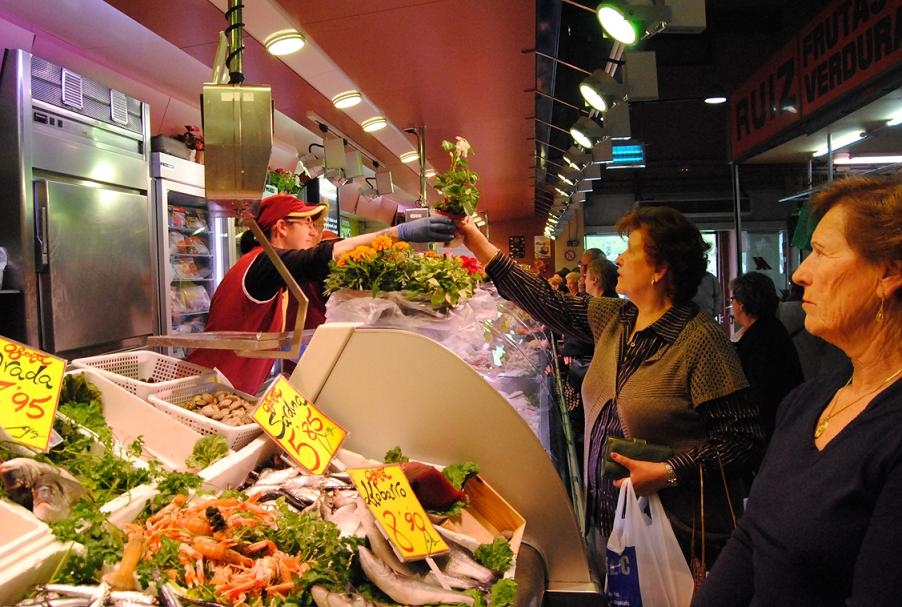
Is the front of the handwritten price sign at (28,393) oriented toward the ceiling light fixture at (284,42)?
no

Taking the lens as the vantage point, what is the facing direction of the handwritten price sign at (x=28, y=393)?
facing the viewer

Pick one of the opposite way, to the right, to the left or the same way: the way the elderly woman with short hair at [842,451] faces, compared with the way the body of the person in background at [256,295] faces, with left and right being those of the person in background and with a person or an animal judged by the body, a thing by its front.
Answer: the opposite way

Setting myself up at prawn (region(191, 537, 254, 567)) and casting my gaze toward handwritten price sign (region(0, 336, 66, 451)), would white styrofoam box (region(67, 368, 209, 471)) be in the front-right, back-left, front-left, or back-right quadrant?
front-right

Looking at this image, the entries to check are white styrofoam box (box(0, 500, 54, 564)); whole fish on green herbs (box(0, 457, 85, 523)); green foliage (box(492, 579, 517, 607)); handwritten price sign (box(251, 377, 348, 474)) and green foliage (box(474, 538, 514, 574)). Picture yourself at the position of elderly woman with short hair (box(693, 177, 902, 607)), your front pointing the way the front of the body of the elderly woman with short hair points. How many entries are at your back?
0

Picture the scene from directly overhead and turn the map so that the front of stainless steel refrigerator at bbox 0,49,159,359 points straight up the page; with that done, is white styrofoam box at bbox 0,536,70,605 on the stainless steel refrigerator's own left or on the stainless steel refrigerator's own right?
on the stainless steel refrigerator's own right

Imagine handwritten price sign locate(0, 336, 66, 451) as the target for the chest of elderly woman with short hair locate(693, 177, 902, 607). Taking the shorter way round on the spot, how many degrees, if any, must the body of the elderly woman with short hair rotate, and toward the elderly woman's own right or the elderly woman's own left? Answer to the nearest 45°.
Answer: approximately 45° to the elderly woman's own right

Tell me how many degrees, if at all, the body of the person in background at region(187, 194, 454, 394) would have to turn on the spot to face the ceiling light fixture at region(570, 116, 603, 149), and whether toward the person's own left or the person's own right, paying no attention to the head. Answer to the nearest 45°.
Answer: approximately 45° to the person's own left

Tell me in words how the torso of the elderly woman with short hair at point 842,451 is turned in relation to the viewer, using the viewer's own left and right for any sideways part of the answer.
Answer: facing the viewer and to the left of the viewer

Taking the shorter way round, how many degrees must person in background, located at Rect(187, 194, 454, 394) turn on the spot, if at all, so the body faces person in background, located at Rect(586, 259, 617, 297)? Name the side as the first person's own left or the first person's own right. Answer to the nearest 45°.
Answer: approximately 45° to the first person's own left

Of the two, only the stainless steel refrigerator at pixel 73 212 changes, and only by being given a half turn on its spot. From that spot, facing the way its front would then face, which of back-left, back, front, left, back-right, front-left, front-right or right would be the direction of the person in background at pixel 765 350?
back

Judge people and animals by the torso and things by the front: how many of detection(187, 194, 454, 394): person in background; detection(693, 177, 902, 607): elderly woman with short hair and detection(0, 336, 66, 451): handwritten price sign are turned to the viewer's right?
1

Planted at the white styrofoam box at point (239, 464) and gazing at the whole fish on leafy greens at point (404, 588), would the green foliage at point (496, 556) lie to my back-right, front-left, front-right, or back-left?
front-left

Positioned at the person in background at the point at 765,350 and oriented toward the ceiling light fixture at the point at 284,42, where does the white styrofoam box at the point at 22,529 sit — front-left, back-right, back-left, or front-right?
front-left

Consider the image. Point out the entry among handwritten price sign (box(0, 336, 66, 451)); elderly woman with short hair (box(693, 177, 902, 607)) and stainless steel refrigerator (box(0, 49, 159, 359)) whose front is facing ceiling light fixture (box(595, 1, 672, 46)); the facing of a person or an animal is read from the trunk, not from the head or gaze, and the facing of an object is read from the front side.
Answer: the stainless steel refrigerator

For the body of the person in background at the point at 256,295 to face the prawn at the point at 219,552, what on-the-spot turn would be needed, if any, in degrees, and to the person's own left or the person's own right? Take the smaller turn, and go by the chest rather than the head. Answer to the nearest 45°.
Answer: approximately 90° to the person's own right

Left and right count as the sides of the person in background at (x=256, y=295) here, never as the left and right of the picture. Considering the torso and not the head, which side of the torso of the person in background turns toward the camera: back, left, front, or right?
right

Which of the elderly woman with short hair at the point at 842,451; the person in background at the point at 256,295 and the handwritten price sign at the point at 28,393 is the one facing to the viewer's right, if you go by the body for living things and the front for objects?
the person in background
